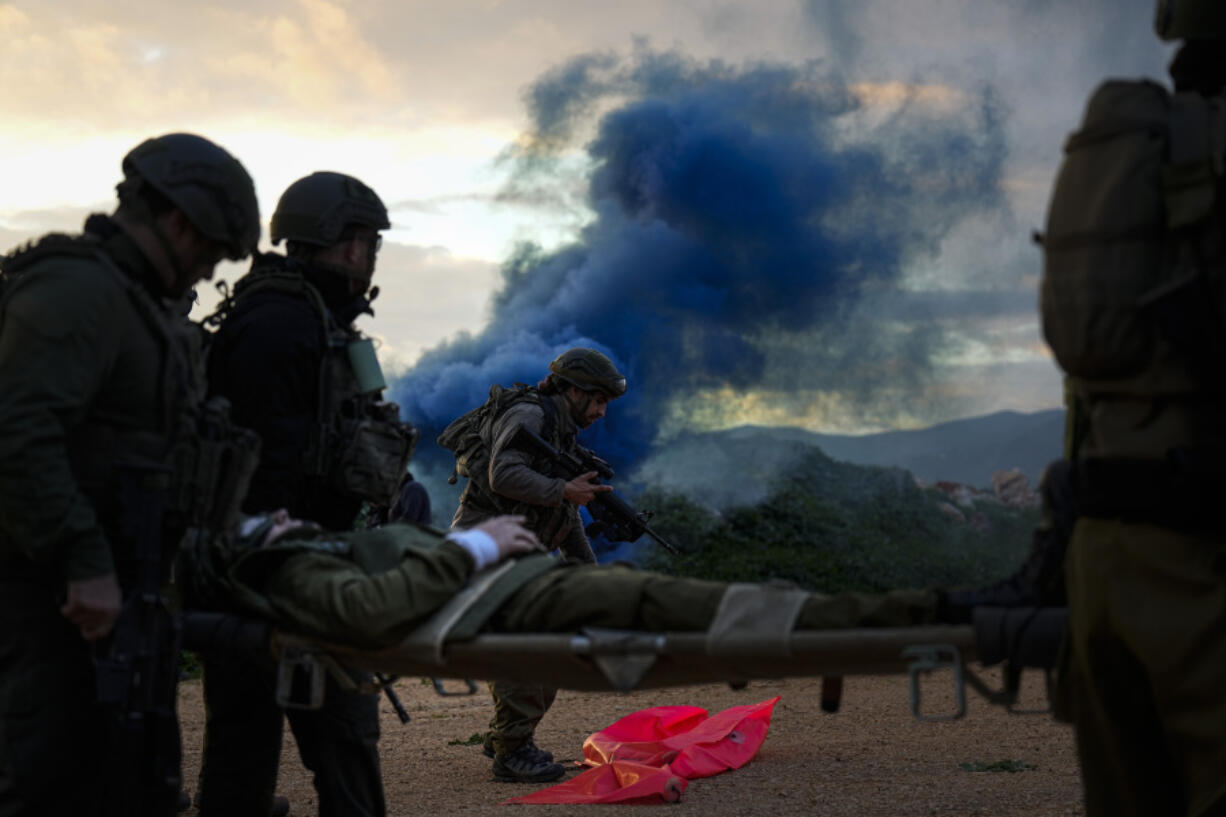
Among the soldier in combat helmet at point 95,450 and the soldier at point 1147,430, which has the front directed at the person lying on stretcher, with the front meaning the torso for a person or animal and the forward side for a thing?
the soldier in combat helmet

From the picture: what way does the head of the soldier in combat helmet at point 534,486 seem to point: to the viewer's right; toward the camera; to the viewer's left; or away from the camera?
to the viewer's right

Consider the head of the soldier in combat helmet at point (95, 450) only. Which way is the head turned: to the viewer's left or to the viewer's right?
to the viewer's right

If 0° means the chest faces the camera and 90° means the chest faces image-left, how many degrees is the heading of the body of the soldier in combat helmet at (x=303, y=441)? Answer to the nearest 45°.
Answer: approximately 270°

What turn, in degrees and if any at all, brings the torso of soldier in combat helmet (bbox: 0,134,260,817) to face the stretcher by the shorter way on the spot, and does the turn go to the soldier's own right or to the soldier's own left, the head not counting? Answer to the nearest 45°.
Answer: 0° — they already face it

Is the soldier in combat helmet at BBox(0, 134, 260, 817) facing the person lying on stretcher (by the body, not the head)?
yes

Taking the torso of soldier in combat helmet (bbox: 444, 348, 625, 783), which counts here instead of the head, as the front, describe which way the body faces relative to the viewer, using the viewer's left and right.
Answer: facing to the right of the viewer

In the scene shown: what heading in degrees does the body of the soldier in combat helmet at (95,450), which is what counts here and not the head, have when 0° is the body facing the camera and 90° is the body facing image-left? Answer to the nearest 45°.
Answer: approximately 270°
